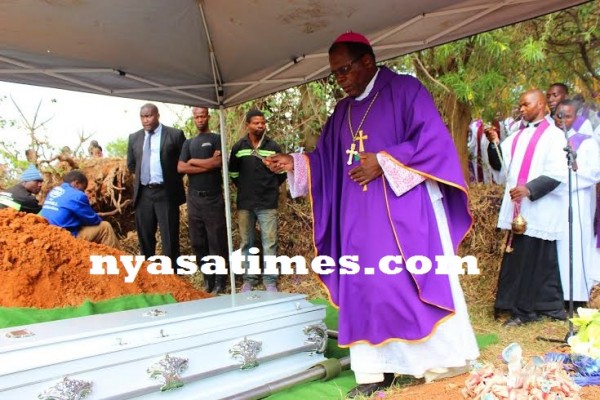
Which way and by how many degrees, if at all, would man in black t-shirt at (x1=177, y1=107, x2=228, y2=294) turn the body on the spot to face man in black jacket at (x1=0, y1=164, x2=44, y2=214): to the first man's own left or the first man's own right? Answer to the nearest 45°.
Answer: approximately 90° to the first man's own right

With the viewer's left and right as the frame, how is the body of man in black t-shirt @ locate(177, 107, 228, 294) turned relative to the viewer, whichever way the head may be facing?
facing the viewer

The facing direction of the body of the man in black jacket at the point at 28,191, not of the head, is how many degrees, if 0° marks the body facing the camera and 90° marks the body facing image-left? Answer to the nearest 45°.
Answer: approximately 270°

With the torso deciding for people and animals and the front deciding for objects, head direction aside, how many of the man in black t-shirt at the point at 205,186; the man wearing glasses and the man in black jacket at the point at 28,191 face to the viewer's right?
1

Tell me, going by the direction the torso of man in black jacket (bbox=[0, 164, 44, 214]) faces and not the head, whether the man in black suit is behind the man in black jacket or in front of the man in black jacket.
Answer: in front

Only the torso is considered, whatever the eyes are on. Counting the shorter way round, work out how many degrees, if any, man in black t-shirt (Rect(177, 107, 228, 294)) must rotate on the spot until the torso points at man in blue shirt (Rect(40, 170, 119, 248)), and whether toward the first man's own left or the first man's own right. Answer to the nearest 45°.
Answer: approximately 90° to the first man's own right

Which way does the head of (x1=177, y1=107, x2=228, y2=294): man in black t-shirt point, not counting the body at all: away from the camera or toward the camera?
toward the camera

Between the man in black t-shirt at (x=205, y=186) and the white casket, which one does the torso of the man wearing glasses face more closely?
the white casket

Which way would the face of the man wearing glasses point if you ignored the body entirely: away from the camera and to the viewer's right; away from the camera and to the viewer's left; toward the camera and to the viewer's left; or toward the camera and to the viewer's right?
toward the camera and to the viewer's left

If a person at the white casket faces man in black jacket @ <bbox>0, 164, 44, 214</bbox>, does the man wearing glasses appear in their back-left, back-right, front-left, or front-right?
back-right

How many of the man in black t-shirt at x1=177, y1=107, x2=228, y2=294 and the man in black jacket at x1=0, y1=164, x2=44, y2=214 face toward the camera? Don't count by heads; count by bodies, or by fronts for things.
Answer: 1

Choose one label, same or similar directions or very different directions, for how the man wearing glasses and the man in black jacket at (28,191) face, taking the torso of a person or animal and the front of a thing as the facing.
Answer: very different directions

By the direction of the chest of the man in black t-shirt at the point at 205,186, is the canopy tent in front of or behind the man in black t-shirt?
in front

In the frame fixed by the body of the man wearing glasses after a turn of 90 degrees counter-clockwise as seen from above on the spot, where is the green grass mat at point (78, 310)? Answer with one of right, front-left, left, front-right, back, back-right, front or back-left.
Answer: back-right

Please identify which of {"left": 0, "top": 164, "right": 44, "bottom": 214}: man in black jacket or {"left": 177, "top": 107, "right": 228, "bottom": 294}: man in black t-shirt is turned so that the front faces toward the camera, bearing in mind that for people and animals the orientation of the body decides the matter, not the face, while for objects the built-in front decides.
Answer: {"left": 177, "top": 107, "right": 228, "bottom": 294}: man in black t-shirt

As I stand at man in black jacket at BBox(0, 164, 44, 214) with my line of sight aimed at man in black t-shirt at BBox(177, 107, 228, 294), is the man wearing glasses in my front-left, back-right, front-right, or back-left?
front-right

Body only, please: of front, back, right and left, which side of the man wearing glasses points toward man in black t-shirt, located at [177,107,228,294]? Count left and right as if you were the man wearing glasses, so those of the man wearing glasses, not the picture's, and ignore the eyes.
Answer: right

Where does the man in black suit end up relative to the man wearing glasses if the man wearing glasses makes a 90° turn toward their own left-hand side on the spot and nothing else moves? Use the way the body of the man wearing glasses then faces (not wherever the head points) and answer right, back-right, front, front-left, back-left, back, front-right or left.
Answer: back
